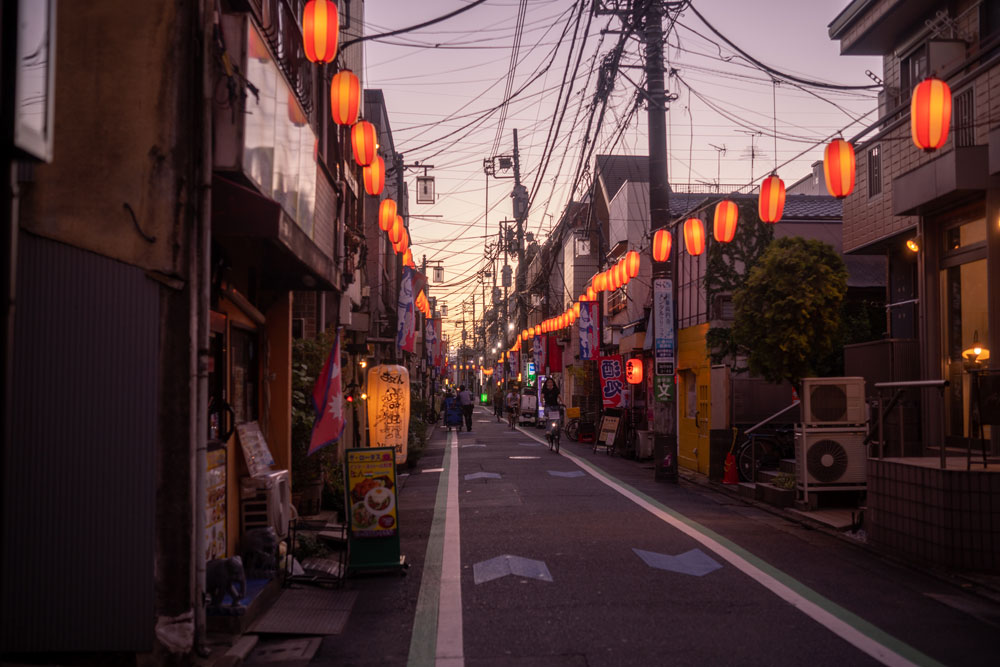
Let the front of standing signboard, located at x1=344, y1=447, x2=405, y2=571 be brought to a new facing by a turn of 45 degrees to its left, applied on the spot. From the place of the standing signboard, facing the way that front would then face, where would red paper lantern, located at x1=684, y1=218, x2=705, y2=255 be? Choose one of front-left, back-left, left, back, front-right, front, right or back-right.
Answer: left

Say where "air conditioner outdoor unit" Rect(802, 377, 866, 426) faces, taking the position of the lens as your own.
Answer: facing the viewer

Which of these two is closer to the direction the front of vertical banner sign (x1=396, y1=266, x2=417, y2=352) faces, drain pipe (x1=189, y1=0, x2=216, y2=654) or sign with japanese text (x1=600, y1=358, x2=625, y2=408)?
the drain pipe

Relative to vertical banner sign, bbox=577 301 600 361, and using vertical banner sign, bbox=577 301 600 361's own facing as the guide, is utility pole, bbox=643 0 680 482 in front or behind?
in front

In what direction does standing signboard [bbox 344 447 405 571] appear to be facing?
toward the camera

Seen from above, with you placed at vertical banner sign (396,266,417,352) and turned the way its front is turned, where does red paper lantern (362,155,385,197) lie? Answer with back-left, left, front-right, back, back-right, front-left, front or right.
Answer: front

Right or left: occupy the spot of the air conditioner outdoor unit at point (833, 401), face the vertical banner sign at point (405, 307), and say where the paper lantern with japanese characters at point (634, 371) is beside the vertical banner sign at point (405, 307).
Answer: right

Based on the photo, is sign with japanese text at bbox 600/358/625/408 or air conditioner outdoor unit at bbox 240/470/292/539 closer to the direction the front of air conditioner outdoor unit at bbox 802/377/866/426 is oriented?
the air conditioner outdoor unit

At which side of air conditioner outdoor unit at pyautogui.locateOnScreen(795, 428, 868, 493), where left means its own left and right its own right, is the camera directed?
front

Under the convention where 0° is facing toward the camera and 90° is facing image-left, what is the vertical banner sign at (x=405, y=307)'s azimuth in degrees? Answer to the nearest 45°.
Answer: approximately 0°
